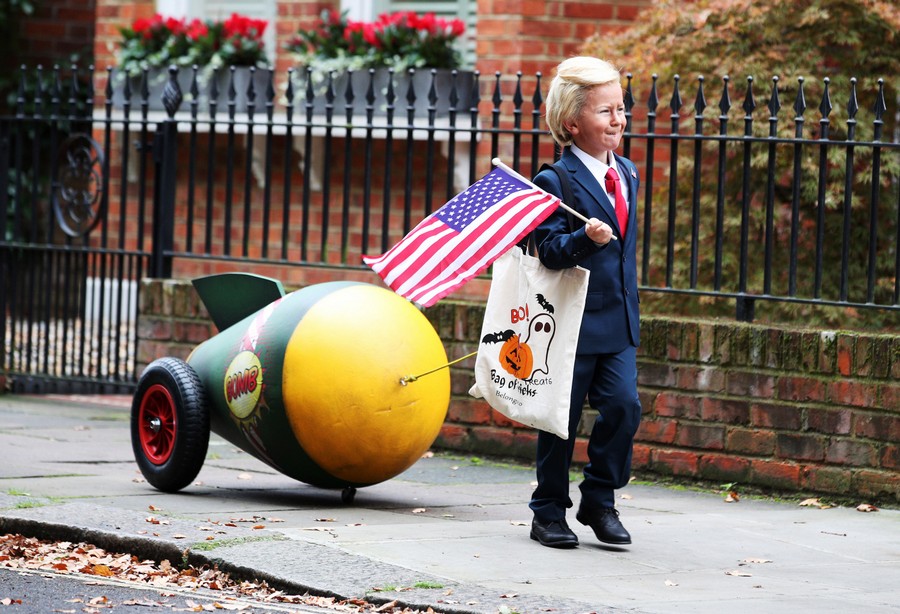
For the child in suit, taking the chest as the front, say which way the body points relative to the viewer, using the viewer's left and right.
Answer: facing the viewer and to the right of the viewer

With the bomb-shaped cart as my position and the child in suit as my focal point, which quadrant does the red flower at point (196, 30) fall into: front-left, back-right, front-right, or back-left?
back-left

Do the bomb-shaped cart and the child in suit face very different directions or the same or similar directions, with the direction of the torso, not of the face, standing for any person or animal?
same or similar directions

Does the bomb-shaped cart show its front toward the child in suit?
yes

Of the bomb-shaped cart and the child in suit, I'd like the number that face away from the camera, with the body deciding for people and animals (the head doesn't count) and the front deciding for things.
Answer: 0

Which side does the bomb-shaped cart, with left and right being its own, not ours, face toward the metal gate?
back

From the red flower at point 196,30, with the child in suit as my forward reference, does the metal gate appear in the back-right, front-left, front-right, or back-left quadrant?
front-right

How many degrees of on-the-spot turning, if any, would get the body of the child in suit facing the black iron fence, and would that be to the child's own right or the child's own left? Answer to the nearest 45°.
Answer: approximately 135° to the child's own left

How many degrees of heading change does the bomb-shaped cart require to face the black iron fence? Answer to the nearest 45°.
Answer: approximately 135° to its left

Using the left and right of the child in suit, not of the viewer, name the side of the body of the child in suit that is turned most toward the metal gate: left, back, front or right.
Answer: back

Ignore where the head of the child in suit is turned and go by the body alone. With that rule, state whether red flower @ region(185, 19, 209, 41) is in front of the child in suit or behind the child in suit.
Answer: behind
